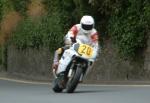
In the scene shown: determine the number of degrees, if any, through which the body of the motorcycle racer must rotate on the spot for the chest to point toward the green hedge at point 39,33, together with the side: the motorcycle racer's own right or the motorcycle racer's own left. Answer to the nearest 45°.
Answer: approximately 180°

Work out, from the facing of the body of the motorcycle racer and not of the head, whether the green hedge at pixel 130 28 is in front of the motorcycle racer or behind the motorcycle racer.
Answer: behind

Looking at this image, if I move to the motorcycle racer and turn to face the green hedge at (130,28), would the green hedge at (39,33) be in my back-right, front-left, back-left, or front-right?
front-left

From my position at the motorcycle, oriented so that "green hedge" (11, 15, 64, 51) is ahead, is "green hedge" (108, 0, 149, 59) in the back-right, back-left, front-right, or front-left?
front-right

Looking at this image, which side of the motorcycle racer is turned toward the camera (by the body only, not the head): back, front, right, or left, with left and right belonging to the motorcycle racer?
front
